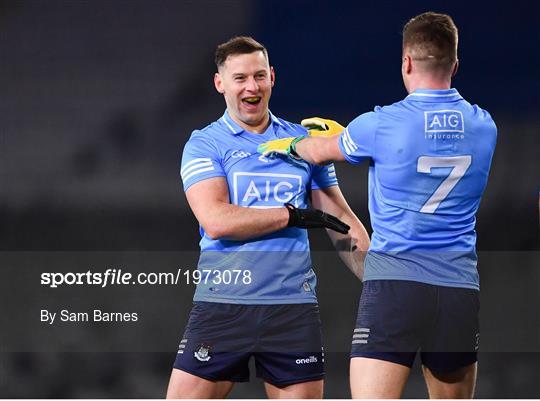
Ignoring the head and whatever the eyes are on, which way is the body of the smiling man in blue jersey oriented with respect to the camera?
toward the camera

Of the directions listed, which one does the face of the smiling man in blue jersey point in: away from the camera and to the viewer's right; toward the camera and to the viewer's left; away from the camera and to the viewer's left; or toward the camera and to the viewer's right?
toward the camera and to the viewer's right
